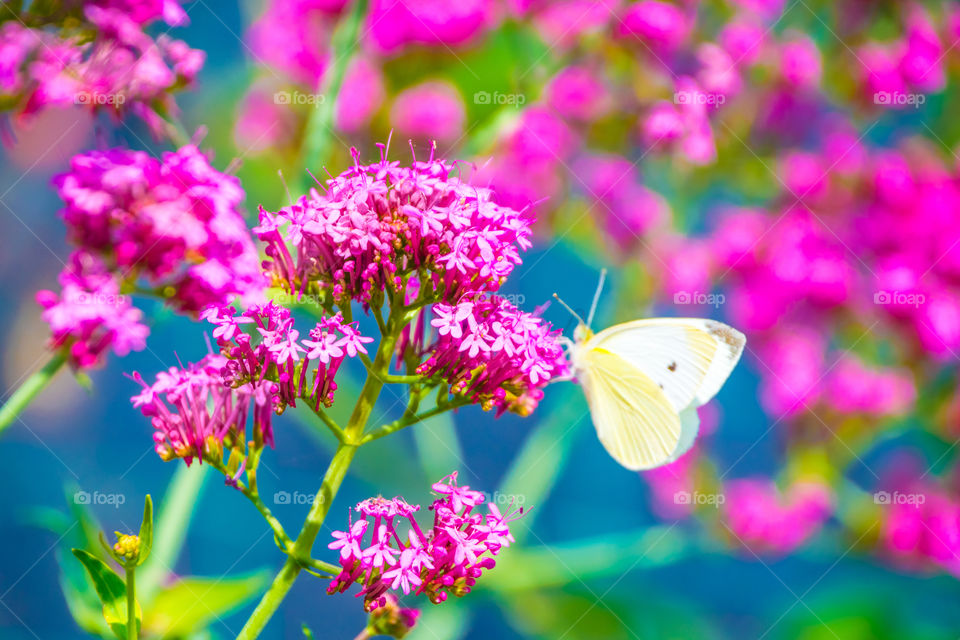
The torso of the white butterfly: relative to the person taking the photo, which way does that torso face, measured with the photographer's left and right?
facing to the left of the viewer
